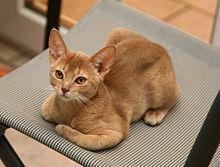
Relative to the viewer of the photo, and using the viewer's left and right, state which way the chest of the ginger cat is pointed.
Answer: facing the viewer and to the left of the viewer

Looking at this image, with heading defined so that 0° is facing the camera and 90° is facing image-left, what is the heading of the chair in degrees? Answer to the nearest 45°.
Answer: approximately 45°
